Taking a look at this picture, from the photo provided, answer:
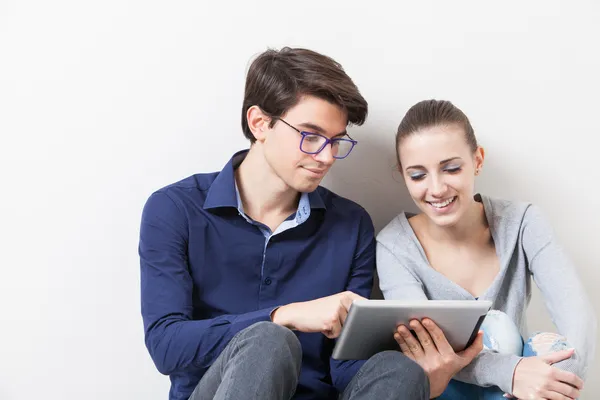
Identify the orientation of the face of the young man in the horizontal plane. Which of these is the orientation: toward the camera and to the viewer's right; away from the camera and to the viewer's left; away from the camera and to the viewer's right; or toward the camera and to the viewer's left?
toward the camera and to the viewer's right

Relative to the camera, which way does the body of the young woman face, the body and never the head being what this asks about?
toward the camera

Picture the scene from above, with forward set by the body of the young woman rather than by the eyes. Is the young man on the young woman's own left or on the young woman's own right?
on the young woman's own right
